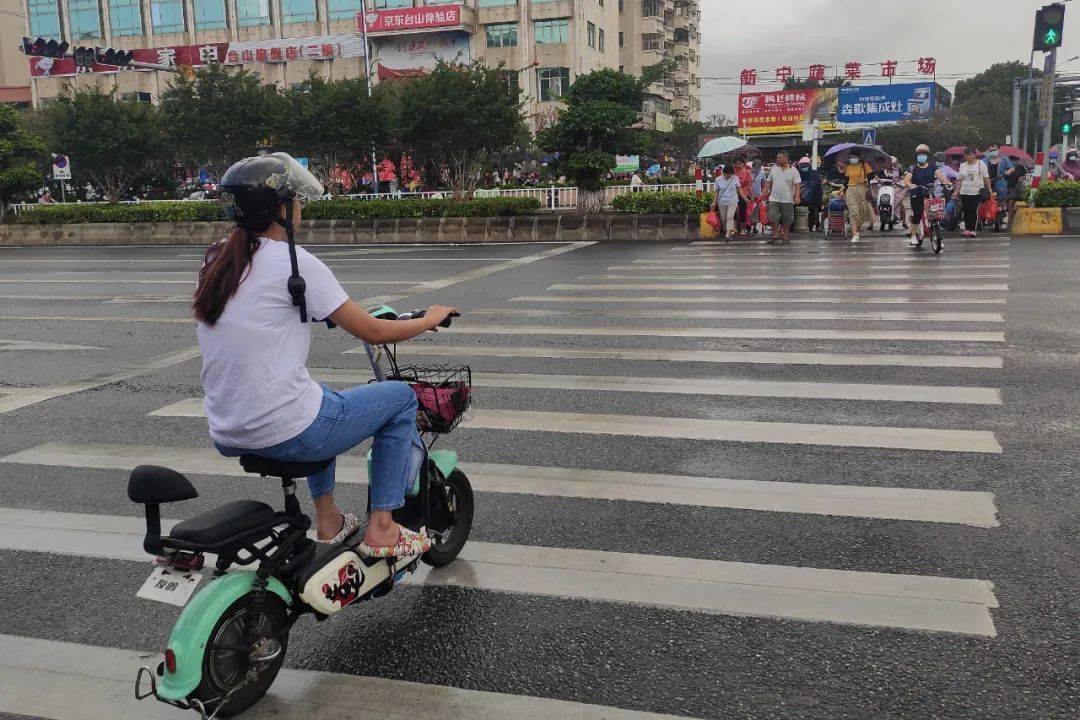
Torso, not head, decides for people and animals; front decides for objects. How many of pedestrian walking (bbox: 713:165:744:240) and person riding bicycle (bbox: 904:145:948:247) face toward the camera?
2

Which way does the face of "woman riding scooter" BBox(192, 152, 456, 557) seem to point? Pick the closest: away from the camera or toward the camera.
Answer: away from the camera

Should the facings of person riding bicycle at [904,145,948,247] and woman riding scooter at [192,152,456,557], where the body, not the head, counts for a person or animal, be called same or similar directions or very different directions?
very different directions

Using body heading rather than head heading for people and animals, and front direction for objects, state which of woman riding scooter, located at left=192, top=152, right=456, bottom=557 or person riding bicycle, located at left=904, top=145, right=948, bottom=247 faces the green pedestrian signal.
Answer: the woman riding scooter

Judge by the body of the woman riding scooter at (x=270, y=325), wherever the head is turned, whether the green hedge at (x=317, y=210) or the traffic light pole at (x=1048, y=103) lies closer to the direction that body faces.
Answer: the traffic light pole
